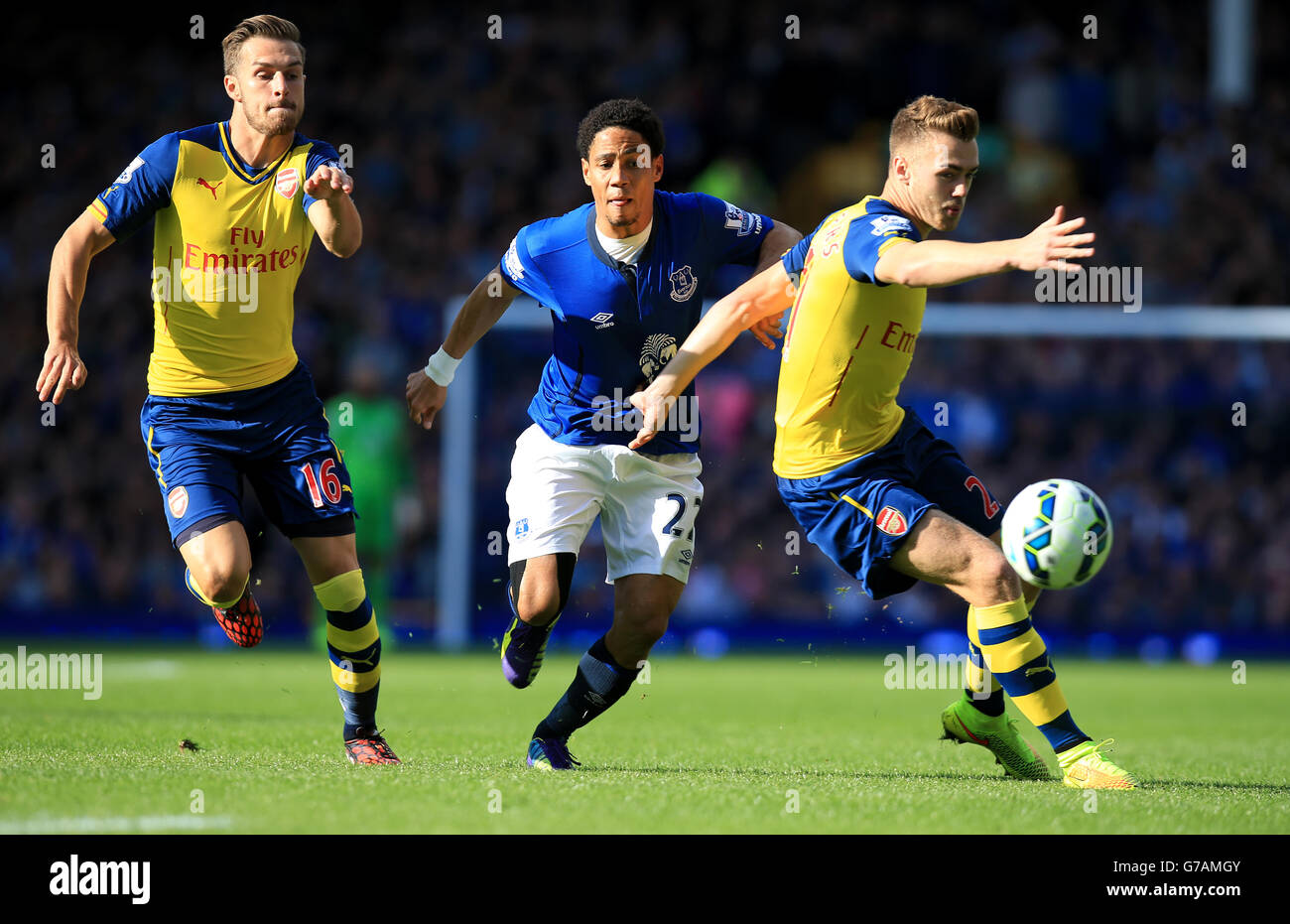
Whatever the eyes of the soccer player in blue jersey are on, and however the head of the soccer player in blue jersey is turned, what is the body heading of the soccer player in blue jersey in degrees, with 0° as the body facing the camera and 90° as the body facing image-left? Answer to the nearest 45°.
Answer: approximately 0°

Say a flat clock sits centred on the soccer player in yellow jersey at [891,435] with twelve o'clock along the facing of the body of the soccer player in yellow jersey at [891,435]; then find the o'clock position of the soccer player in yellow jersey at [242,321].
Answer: the soccer player in yellow jersey at [242,321] is roughly at 6 o'clock from the soccer player in yellow jersey at [891,435].

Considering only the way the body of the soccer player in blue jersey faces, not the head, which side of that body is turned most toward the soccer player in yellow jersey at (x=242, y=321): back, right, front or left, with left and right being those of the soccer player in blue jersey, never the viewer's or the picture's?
right

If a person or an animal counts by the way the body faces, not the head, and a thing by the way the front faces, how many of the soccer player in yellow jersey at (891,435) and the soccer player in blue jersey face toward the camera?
1

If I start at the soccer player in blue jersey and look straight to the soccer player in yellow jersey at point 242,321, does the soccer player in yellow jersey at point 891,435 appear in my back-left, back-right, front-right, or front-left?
back-left

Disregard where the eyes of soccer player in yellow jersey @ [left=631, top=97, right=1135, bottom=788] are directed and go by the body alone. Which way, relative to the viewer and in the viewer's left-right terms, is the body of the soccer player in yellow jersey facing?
facing to the right of the viewer

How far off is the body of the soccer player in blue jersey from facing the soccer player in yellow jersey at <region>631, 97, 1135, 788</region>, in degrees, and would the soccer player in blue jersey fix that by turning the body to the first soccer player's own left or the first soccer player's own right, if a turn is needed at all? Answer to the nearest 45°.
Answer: approximately 45° to the first soccer player's own left

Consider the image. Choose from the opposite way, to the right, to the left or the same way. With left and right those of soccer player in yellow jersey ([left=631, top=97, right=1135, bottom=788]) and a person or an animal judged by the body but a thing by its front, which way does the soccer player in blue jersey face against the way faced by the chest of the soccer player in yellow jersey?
to the right

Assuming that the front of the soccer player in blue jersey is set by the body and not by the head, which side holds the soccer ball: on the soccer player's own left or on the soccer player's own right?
on the soccer player's own left
